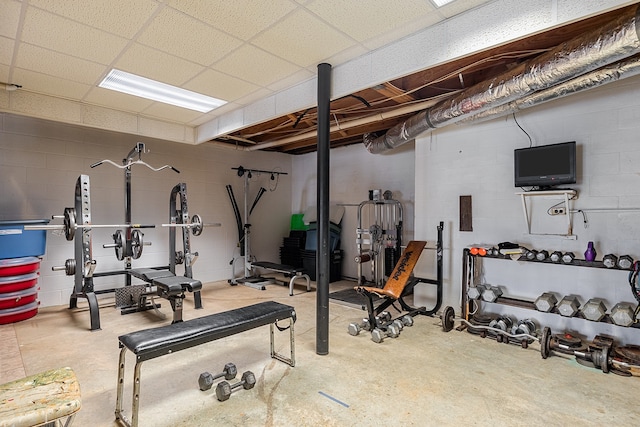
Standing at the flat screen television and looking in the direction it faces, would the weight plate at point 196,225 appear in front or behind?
in front

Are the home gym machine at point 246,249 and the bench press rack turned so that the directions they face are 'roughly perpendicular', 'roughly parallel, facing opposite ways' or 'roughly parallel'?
roughly parallel

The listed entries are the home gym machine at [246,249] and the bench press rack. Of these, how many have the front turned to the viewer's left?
0

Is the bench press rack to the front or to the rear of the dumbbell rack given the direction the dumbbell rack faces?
to the front

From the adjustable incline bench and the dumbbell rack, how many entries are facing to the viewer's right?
0

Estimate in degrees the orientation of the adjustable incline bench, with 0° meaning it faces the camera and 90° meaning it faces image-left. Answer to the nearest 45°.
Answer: approximately 45°

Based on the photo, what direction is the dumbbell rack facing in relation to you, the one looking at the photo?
facing the viewer and to the left of the viewer

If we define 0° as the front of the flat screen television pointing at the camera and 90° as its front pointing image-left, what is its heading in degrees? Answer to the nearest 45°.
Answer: approximately 45°

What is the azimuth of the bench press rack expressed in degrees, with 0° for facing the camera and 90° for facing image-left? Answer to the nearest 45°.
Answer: approximately 315°

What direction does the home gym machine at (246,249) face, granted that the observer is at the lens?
facing the viewer and to the right of the viewer

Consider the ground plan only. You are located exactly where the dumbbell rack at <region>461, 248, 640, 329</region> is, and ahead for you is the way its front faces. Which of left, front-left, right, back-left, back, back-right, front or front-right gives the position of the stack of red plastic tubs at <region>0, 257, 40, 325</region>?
front

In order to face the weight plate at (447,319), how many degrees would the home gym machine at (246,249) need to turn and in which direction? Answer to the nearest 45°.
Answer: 0° — it already faces it

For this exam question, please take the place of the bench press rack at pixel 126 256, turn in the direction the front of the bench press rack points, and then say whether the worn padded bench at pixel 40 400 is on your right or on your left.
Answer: on your right

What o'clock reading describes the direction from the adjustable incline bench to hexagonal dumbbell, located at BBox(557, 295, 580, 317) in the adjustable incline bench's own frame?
The hexagonal dumbbell is roughly at 8 o'clock from the adjustable incline bench.

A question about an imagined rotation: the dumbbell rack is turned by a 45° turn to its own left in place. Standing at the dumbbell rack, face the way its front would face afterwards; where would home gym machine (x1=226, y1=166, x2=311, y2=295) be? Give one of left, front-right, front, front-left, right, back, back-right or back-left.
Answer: right

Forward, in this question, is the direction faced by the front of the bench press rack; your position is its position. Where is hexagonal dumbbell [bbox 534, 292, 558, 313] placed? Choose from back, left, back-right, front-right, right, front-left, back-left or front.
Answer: front
